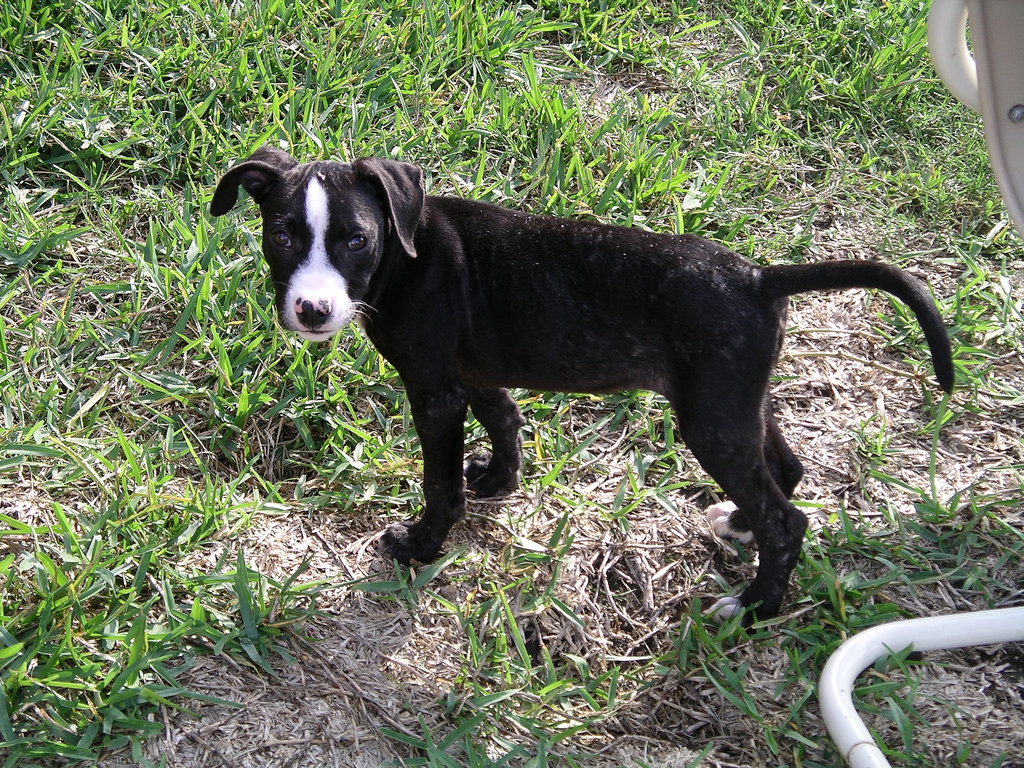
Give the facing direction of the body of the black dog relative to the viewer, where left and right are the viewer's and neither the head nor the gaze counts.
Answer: facing to the left of the viewer
